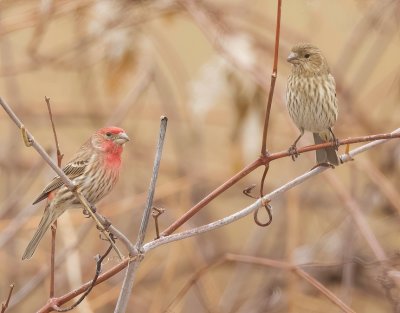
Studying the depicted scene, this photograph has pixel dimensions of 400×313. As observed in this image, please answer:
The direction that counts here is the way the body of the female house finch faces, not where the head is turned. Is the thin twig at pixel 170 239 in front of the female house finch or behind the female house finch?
in front

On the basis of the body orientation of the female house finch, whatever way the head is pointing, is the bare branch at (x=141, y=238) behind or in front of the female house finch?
in front

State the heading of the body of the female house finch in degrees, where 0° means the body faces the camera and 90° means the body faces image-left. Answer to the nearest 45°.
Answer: approximately 45°
